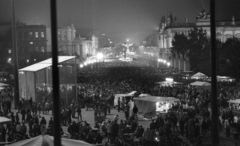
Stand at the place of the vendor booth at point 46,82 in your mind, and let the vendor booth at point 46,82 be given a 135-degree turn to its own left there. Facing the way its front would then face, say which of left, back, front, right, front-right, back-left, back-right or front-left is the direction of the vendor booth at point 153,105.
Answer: back-right

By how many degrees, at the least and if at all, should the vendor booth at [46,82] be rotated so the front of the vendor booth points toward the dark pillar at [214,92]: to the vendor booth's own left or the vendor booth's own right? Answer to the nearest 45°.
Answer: approximately 45° to the vendor booth's own right

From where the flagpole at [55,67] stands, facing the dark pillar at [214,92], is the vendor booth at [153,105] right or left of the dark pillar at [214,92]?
left

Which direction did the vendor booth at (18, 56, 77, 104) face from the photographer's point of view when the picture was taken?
facing the viewer and to the right of the viewer
